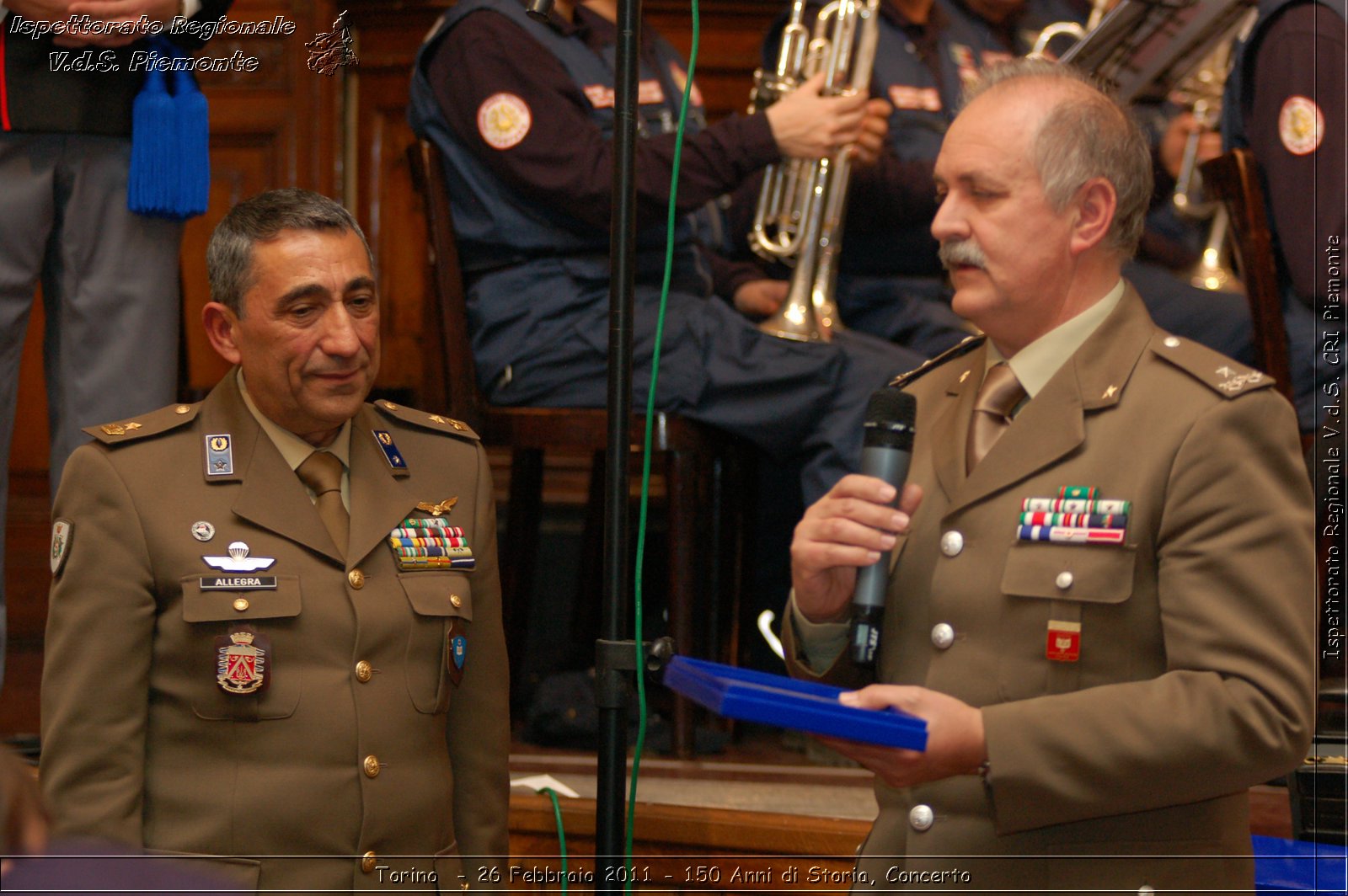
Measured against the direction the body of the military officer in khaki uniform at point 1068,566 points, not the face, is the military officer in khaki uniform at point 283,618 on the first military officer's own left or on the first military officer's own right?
on the first military officer's own right

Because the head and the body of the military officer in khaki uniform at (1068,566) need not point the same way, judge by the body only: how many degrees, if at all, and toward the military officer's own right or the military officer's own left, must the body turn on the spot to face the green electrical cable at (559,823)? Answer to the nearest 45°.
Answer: approximately 90° to the military officer's own right

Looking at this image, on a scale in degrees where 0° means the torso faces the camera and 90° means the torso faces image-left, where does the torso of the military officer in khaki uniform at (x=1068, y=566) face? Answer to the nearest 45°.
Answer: approximately 45°
